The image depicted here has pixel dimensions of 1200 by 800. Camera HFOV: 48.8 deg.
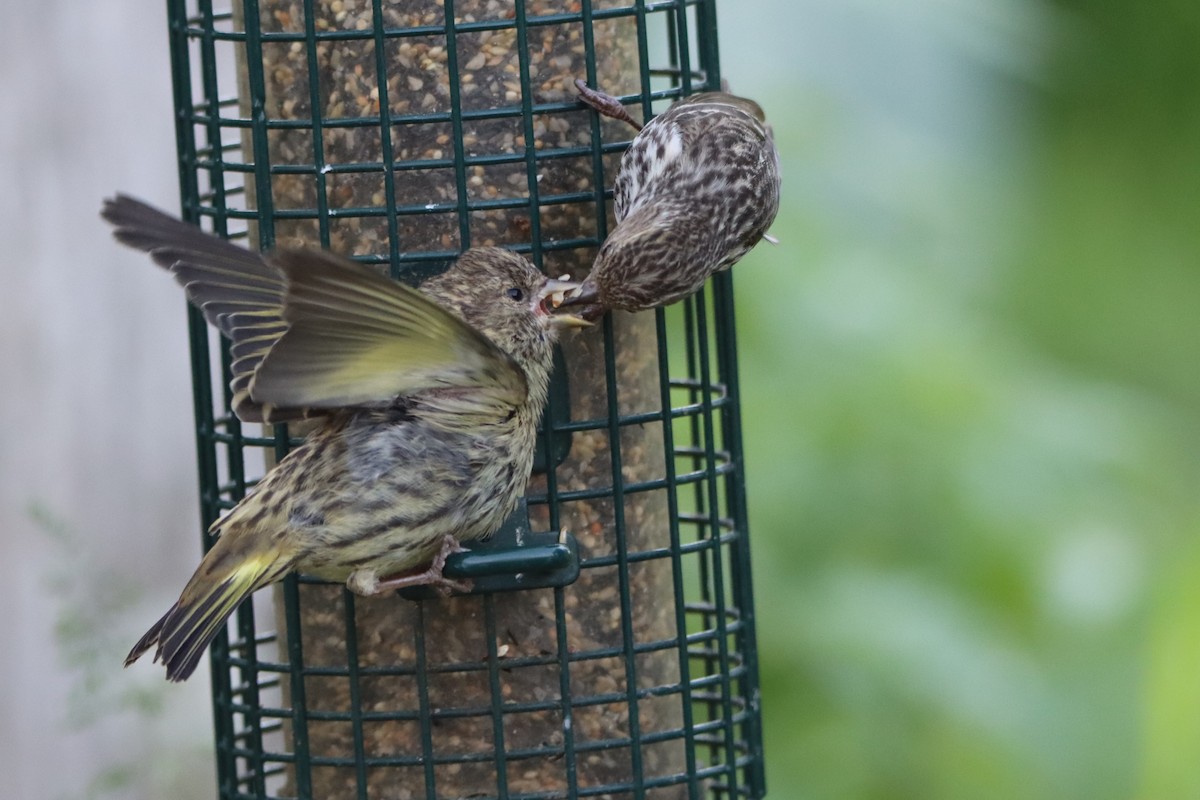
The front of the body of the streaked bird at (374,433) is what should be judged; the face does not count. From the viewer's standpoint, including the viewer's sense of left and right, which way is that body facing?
facing to the right of the viewer
